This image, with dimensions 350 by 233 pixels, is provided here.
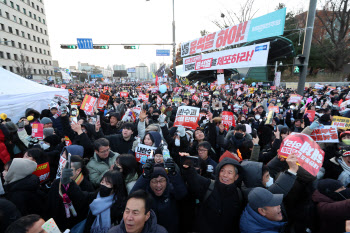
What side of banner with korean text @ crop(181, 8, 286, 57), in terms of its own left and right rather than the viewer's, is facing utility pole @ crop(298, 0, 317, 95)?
left

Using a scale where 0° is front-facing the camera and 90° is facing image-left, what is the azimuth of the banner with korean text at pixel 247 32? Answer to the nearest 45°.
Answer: approximately 45°

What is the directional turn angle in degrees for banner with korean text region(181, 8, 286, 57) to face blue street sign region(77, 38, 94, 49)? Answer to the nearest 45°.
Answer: approximately 45° to its right

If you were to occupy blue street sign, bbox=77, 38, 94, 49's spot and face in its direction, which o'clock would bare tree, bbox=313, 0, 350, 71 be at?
The bare tree is roughly at 9 o'clock from the blue street sign.

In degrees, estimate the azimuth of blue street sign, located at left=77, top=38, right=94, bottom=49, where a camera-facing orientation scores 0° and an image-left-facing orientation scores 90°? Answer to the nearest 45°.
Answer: approximately 0°

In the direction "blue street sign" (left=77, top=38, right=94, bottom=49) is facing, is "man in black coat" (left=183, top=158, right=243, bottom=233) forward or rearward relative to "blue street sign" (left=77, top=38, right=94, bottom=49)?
forward

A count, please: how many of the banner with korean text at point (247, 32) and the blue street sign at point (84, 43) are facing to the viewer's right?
0

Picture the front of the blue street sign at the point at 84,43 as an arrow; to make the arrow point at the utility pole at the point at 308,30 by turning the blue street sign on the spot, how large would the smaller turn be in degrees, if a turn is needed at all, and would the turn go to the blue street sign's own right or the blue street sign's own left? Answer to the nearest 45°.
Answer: approximately 45° to the blue street sign's own left

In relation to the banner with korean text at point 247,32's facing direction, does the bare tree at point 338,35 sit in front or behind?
behind

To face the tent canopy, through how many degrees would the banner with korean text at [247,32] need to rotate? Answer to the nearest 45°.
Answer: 0° — it already faces it

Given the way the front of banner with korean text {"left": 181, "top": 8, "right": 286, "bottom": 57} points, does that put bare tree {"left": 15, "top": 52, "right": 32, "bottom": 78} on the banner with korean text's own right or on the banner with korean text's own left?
on the banner with korean text's own right

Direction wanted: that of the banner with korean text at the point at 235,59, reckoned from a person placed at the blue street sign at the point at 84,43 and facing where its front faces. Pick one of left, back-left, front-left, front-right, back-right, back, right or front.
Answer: front-left
